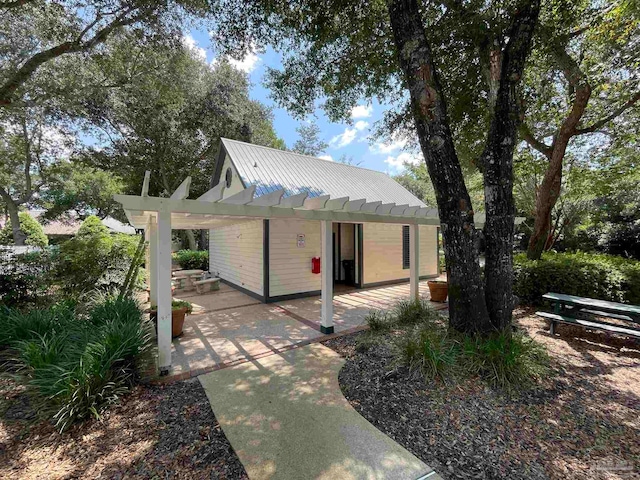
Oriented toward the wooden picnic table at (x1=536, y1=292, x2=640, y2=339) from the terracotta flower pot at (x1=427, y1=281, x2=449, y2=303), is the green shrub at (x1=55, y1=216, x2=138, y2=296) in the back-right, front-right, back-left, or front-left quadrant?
back-right

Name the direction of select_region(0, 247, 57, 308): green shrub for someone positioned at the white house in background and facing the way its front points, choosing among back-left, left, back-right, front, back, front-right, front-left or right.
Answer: right

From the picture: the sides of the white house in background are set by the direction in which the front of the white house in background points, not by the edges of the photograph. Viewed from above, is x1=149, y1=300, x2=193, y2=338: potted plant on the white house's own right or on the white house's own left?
on the white house's own right

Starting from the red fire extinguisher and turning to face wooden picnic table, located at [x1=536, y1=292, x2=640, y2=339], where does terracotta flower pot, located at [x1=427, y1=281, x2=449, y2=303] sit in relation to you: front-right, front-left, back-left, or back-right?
front-left

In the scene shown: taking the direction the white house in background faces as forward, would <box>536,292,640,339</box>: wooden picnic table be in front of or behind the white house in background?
in front

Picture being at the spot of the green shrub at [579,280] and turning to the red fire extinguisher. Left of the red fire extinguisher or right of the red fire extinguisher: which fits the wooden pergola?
left

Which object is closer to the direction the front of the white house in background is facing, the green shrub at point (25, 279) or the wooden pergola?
the wooden pergola

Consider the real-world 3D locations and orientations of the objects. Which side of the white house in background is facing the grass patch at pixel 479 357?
front

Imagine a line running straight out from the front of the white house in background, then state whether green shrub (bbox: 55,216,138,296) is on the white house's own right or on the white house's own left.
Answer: on the white house's own right

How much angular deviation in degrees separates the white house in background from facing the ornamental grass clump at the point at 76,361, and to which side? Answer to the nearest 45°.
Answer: approximately 45° to its right

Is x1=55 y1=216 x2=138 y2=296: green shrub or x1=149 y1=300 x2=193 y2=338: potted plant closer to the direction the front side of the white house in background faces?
the potted plant

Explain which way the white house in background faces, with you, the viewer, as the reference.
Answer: facing the viewer and to the right of the viewer

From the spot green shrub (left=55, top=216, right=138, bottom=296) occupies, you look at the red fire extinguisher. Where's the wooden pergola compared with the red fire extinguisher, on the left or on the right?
right
